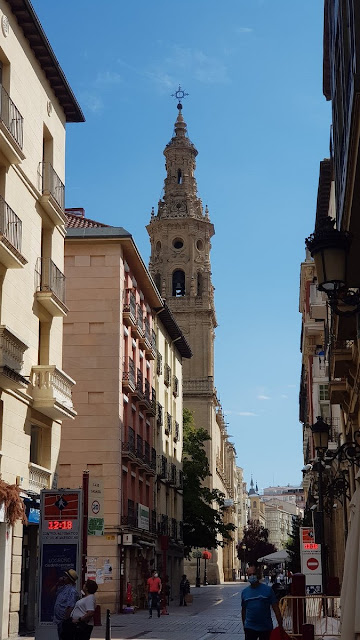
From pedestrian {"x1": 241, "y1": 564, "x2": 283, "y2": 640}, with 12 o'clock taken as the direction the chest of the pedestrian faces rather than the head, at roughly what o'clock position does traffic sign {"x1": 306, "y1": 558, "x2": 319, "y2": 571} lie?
The traffic sign is roughly at 6 o'clock from the pedestrian.

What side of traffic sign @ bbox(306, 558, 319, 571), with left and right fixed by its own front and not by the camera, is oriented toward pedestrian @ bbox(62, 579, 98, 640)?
front

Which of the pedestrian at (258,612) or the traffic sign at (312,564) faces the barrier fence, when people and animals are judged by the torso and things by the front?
the traffic sign

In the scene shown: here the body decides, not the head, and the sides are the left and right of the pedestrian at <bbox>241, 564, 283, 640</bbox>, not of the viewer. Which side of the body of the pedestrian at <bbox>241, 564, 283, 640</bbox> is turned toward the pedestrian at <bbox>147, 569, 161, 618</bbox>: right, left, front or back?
back

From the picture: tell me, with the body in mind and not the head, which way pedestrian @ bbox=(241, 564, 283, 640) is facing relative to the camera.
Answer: toward the camera

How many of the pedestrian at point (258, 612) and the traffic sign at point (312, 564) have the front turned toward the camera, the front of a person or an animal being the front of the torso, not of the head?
2

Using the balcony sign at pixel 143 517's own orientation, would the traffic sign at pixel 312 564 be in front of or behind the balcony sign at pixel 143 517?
in front

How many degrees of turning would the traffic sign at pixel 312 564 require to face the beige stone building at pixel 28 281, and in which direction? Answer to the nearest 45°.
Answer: approximately 90° to its right

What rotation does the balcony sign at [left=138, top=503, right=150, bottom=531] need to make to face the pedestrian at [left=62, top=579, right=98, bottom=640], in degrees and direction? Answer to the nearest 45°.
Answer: approximately 45° to its right

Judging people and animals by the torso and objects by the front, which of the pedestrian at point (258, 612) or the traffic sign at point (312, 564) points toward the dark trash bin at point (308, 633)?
the traffic sign

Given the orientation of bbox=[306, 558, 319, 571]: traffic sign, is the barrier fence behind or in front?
in front

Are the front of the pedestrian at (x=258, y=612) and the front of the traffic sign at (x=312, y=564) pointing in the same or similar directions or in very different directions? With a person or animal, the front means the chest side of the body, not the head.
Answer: same or similar directions

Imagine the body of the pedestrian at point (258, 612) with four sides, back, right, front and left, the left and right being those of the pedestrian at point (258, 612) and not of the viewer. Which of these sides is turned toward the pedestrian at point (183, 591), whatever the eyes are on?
back
